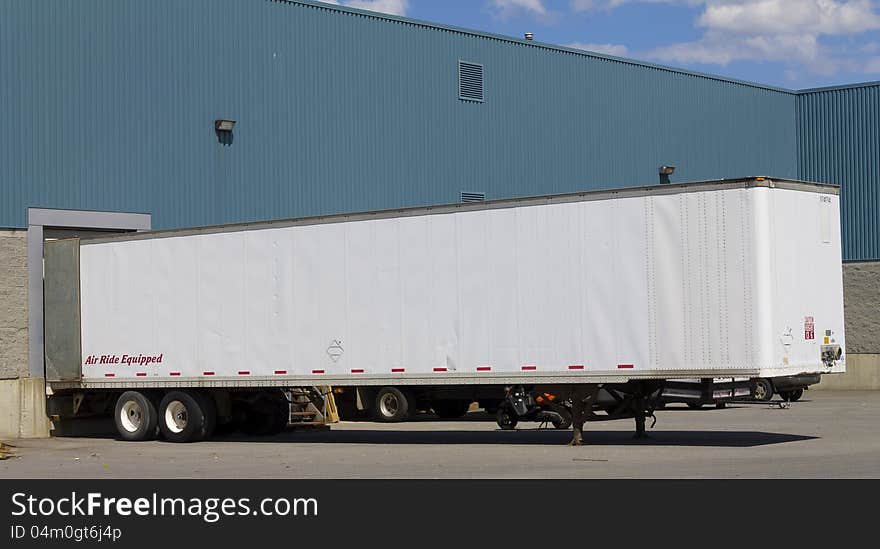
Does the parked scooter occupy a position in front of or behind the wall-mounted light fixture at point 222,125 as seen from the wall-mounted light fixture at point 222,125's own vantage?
in front

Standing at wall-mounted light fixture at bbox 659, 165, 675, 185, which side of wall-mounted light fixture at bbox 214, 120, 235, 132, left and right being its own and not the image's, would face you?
left

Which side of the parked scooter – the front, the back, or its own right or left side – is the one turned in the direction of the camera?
left

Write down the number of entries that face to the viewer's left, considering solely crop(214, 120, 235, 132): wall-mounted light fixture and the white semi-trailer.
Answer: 0

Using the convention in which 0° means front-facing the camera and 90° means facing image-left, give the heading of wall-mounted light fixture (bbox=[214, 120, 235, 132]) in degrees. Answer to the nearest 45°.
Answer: approximately 315°

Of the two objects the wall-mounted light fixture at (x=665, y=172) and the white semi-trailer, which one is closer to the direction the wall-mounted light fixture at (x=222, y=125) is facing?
the white semi-trailer

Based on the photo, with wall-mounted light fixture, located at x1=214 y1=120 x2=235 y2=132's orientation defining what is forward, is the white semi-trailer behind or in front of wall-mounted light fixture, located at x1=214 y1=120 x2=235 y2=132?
in front

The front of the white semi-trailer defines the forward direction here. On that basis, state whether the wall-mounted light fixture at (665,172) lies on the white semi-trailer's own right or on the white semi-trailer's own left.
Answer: on the white semi-trailer's own left

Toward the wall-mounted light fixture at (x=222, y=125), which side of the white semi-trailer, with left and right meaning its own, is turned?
back

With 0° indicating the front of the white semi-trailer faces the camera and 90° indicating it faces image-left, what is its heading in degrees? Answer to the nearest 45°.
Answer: approximately 315°
